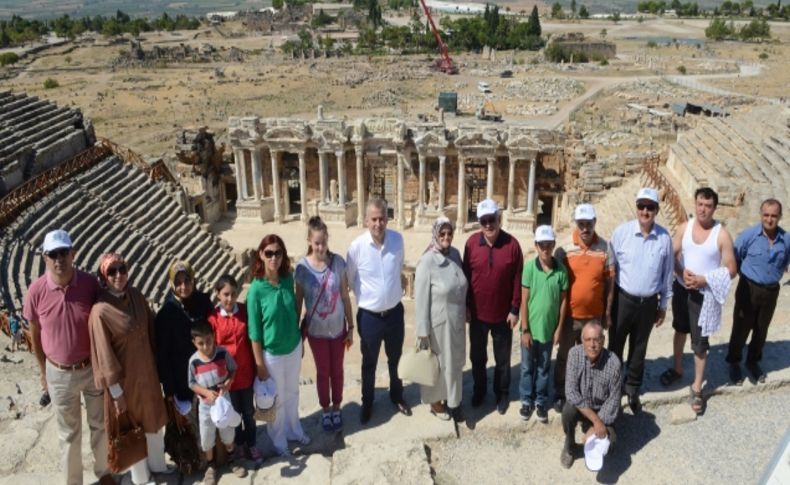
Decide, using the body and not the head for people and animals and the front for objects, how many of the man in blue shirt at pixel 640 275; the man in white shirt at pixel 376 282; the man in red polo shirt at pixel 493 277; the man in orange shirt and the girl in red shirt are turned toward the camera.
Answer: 5

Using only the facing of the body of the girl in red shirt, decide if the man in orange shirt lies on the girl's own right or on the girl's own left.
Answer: on the girl's own left

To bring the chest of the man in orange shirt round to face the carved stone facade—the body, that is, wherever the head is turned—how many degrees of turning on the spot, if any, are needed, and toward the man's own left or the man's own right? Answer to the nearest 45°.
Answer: approximately 180°

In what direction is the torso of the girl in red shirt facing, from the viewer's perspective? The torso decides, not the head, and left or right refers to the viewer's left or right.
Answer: facing the viewer

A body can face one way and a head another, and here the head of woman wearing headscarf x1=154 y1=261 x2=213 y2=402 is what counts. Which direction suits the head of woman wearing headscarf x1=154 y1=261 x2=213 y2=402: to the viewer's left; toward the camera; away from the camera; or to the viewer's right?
toward the camera

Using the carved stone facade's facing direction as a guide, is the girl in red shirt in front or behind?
in front

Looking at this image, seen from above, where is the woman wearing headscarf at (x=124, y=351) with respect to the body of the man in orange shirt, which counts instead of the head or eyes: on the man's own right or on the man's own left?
on the man's own right

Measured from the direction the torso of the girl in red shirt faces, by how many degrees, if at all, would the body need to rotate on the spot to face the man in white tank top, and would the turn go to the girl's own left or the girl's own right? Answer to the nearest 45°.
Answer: approximately 90° to the girl's own left

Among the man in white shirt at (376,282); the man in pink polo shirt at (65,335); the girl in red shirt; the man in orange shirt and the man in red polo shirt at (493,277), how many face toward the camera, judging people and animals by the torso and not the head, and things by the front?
5

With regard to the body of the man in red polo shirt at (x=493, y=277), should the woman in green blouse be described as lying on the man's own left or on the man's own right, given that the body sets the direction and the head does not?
on the man's own right

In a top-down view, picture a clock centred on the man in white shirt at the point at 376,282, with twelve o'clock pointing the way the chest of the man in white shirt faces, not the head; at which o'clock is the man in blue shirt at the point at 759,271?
The man in blue shirt is roughly at 9 o'clock from the man in white shirt.

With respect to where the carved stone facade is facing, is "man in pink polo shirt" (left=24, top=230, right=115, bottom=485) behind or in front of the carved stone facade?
in front

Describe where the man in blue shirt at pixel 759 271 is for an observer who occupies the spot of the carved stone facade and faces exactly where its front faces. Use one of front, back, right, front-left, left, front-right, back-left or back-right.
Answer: front

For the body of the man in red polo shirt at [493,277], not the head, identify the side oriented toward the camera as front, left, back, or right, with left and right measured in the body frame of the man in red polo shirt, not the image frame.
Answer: front

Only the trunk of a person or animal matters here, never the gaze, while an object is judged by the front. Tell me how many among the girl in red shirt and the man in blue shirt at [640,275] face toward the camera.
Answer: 2

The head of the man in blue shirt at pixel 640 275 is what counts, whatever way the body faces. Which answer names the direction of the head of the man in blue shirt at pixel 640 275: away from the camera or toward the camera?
toward the camera

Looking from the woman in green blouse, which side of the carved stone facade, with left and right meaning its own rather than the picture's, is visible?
front
